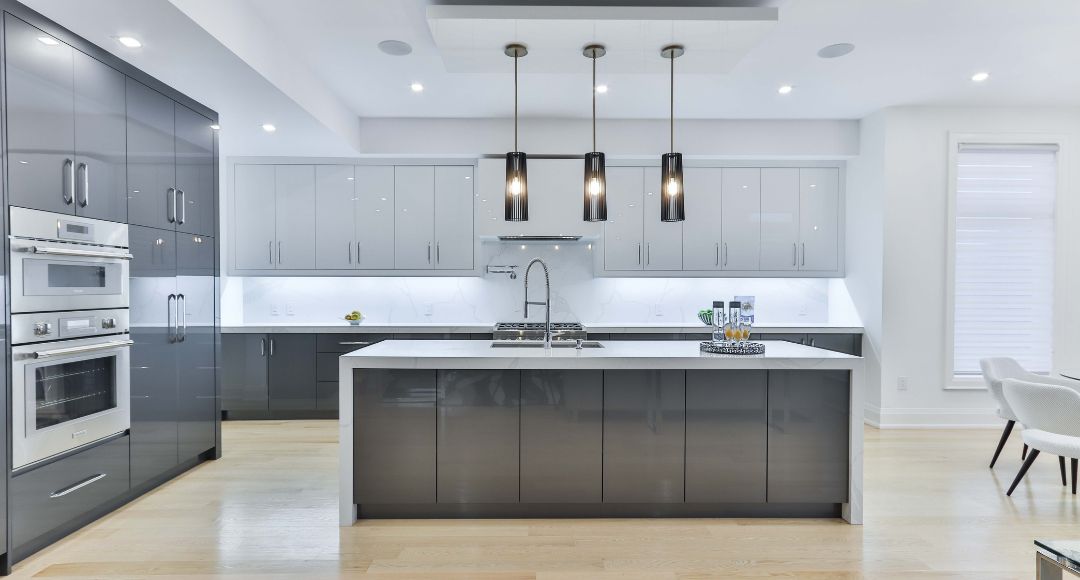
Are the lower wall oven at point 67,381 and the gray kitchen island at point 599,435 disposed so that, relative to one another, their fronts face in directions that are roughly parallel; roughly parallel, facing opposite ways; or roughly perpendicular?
roughly perpendicular

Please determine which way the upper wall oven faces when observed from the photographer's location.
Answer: facing the viewer and to the right of the viewer

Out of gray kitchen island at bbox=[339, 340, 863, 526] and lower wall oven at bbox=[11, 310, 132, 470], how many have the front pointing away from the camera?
0

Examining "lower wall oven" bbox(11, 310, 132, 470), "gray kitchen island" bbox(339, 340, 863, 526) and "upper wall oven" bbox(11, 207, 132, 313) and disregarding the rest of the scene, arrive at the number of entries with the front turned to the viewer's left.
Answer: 0

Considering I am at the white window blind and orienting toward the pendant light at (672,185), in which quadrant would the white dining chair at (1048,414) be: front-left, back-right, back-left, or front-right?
front-left

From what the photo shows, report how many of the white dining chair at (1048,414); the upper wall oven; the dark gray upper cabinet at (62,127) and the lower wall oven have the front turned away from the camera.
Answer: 0

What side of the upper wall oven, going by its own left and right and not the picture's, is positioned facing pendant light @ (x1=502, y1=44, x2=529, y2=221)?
front

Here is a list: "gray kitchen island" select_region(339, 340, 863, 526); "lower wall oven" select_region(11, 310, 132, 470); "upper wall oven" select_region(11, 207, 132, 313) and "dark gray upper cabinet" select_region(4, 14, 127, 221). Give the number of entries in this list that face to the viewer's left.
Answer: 0

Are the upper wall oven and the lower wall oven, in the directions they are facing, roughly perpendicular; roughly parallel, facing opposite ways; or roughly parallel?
roughly parallel

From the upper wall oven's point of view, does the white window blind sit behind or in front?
in front

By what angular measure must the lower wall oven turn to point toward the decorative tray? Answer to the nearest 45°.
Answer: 0° — it already faces it

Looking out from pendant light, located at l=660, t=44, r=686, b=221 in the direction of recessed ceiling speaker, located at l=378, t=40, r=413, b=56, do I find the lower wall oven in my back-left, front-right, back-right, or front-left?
front-left

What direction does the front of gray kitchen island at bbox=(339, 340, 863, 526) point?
toward the camera

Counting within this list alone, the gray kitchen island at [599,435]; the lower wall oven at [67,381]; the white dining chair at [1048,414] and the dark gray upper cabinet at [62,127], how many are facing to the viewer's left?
0
